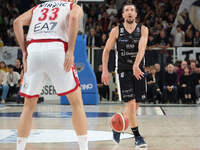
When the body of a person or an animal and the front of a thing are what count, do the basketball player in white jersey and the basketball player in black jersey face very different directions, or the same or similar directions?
very different directions

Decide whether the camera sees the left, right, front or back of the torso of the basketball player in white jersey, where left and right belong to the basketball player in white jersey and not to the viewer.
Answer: back

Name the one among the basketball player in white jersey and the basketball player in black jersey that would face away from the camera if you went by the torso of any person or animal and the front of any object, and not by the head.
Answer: the basketball player in white jersey

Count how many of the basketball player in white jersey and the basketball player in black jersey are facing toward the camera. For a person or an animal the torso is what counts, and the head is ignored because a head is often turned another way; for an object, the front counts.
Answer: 1

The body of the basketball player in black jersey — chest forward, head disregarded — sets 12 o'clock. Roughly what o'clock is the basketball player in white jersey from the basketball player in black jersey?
The basketball player in white jersey is roughly at 1 o'clock from the basketball player in black jersey.

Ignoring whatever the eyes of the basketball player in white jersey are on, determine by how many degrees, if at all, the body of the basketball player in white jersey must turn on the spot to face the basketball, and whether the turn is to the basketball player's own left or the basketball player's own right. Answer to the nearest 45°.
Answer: approximately 45° to the basketball player's own right

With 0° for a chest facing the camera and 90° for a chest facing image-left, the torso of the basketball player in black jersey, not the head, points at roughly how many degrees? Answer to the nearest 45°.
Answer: approximately 0°
